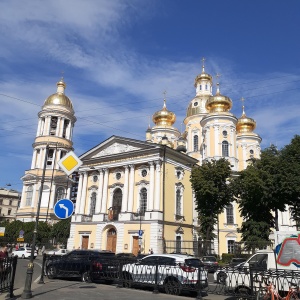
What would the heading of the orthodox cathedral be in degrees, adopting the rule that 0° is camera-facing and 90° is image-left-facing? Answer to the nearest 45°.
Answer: approximately 45°

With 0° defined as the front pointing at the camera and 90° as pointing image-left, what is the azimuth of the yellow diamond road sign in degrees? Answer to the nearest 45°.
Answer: approximately 0°

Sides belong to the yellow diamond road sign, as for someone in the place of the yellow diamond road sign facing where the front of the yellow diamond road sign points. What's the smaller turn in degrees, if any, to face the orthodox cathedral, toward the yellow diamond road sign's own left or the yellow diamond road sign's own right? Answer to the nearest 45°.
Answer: approximately 180°

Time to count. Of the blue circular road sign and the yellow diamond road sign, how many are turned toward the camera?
2

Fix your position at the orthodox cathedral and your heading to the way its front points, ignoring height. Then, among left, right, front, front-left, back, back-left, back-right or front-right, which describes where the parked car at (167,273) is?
front-left

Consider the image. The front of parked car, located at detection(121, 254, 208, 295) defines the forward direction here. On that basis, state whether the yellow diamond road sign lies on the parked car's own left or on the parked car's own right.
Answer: on the parked car's own left

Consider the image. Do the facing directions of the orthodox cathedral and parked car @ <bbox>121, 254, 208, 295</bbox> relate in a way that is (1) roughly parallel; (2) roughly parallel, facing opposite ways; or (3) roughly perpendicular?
roughly perpendicular

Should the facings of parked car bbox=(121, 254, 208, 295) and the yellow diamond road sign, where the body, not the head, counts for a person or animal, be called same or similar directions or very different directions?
very different directions
